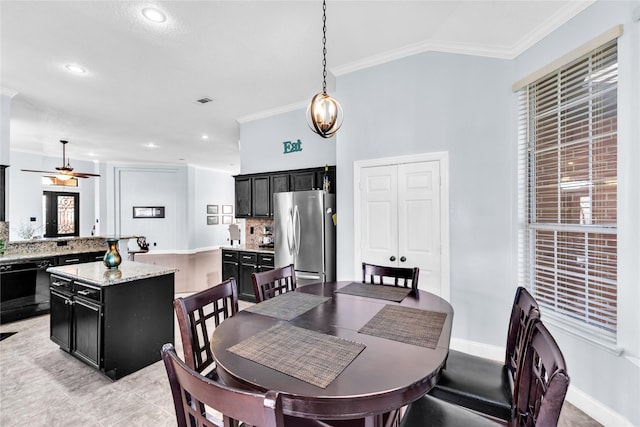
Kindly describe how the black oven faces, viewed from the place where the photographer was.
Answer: facing the viewer and to the right of the viewer

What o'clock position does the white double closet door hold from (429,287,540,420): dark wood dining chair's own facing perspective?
The white double closet door is roughly at 2 o'clock from the dark wood dining chair.

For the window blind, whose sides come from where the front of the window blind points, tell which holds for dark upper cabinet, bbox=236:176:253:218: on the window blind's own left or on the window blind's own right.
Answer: on the window blind's own right

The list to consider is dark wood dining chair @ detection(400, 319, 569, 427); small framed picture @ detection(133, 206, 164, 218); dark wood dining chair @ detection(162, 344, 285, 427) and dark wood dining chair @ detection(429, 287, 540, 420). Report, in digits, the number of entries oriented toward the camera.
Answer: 1

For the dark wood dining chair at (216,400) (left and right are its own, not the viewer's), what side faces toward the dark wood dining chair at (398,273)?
front

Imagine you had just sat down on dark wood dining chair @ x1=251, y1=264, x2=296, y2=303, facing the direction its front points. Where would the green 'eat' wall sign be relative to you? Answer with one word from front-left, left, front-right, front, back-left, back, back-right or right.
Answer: back-left

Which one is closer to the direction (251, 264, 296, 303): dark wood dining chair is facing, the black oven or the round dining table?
the round dining table

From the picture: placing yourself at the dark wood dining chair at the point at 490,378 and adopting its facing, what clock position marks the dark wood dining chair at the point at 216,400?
the dark wood dining chair at the point at 216,400 is roughly at 10 o'clock from the dark wood dining chair at the point at 490,378.

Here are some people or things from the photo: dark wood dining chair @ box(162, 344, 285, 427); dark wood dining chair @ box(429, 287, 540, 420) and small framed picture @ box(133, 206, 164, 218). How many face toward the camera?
1

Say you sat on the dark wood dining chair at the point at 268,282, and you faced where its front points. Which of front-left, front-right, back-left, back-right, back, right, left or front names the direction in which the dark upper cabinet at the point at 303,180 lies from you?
back-left

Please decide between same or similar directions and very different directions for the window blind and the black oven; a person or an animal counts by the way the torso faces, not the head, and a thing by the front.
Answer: very different directions

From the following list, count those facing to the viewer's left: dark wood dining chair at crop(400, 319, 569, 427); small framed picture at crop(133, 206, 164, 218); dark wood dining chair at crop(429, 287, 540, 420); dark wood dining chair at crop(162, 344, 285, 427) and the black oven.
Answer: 2

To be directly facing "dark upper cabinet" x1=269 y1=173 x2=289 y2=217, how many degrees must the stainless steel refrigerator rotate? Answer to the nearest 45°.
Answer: approximately 90° to its right

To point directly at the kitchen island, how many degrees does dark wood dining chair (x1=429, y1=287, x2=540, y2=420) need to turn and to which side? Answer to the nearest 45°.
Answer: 0° — it already faces it

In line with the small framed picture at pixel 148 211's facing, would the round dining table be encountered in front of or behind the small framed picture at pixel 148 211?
in front

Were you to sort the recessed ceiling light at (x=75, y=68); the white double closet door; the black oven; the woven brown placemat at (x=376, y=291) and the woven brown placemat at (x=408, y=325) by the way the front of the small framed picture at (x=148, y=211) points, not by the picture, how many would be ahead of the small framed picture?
5

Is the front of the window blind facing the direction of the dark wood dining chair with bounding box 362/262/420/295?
yes

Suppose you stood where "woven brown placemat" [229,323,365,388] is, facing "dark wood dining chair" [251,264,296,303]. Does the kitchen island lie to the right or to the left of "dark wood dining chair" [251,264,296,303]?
left
